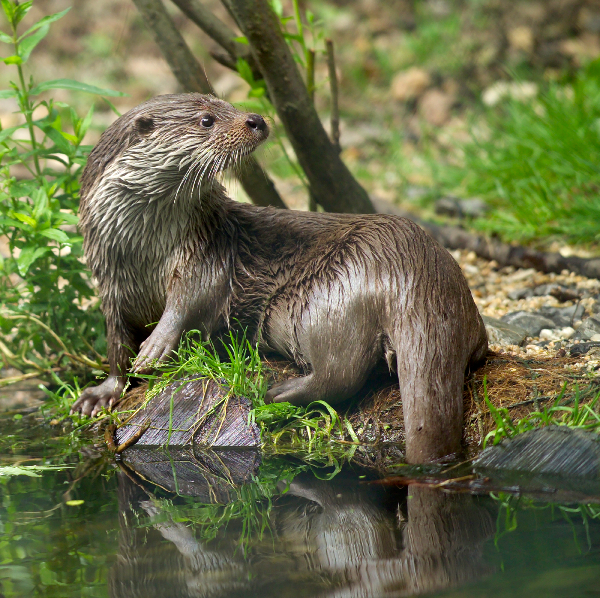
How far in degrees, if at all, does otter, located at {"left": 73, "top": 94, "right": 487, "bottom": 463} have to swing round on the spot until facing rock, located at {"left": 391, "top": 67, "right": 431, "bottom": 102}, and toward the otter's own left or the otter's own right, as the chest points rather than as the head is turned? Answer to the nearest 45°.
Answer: approximately 90° to the otter's own right

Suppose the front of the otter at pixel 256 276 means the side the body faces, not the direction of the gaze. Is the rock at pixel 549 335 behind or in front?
behind

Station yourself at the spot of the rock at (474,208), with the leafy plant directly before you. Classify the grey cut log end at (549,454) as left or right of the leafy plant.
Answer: left

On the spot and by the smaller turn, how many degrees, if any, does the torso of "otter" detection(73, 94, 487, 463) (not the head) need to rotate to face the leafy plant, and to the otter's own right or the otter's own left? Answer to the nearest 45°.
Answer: approximately 45° to the otter's own right

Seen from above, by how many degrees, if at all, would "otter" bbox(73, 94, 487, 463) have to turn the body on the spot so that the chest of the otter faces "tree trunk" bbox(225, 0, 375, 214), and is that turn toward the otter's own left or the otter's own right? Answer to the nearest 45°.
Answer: approximately 90° to the otter's own right

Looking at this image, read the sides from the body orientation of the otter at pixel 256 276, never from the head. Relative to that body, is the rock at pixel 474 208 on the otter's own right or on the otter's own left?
on the otter's own right

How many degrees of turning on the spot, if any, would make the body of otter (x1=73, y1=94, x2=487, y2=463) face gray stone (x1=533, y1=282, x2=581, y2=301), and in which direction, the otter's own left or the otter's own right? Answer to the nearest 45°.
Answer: approximately 135° to the otter's own right

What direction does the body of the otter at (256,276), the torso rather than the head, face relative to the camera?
to the viewer's left

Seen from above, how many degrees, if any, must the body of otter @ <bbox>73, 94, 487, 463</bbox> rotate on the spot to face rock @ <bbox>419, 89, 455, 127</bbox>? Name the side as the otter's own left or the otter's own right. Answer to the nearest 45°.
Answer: approximately 90° to the otter's own right

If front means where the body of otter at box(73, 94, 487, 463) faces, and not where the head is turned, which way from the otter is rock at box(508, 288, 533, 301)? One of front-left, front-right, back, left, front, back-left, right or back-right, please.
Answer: back-right
